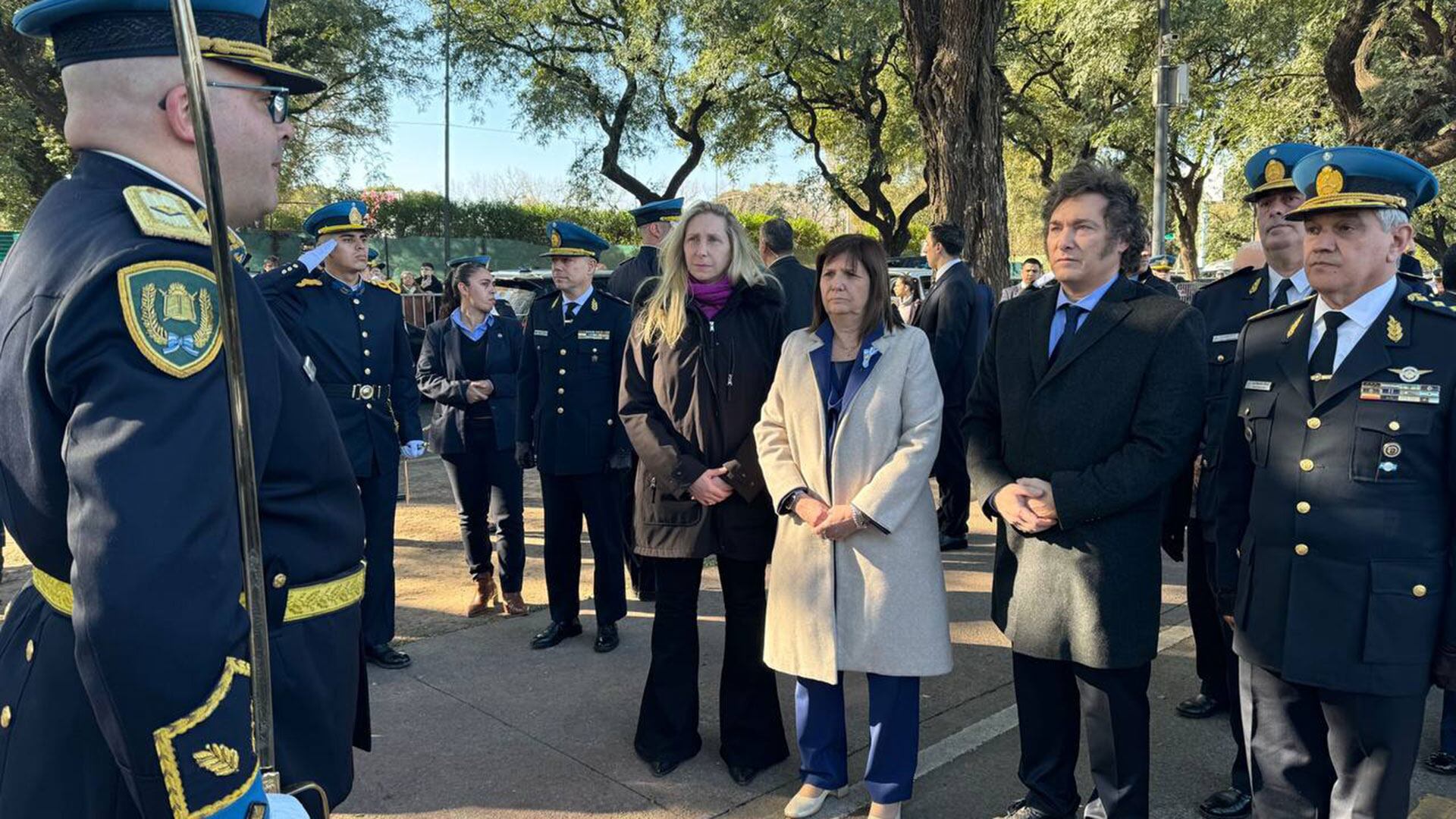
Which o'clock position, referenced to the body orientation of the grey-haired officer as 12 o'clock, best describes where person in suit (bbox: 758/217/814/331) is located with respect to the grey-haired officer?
The person in suit is roughly at 3 o'clock from the grey-haired officer.

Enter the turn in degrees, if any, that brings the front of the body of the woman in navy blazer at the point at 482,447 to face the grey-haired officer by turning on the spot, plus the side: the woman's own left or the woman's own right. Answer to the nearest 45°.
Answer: approximately 45° to the woman's own left

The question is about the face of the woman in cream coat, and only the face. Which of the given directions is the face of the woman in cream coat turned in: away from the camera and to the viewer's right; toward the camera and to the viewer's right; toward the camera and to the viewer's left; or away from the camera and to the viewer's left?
toward the camera and to the viewer's left

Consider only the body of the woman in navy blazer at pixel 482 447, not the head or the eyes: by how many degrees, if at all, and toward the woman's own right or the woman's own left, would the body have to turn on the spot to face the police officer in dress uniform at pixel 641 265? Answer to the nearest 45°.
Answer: approximately 135° to the woman's own left

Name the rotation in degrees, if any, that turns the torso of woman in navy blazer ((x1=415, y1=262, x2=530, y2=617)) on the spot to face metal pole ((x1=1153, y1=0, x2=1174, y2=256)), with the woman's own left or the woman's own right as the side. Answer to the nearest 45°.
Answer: approximately 135° to the woman's own left

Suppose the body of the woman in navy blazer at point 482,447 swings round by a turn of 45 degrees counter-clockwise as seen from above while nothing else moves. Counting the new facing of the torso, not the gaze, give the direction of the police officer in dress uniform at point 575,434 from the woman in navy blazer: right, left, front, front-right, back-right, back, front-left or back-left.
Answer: front

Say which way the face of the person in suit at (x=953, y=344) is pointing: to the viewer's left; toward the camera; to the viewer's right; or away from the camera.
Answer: to the viewer's left

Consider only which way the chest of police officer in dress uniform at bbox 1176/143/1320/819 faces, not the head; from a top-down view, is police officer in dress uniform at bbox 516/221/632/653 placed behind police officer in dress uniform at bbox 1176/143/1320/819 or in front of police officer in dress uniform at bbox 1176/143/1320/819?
in front

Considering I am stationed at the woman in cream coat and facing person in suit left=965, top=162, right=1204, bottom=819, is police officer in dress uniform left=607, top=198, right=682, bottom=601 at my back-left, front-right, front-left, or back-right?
back-left

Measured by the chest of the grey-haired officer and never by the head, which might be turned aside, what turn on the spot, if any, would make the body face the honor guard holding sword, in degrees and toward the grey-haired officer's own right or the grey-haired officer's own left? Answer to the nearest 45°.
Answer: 0° — they already face them

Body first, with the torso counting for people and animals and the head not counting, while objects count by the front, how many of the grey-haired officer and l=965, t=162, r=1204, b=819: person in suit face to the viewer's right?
0

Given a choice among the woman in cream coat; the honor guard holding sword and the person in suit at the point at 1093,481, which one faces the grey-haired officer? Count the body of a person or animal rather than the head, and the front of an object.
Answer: the honor guard holding sword

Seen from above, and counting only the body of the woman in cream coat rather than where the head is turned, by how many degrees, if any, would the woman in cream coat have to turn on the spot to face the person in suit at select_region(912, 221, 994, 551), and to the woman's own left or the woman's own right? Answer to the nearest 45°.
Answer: approximately 135° to the woman's own right

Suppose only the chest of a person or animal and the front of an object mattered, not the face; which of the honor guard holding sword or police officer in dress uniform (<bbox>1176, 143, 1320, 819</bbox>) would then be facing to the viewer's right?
the honor guard holding sword
